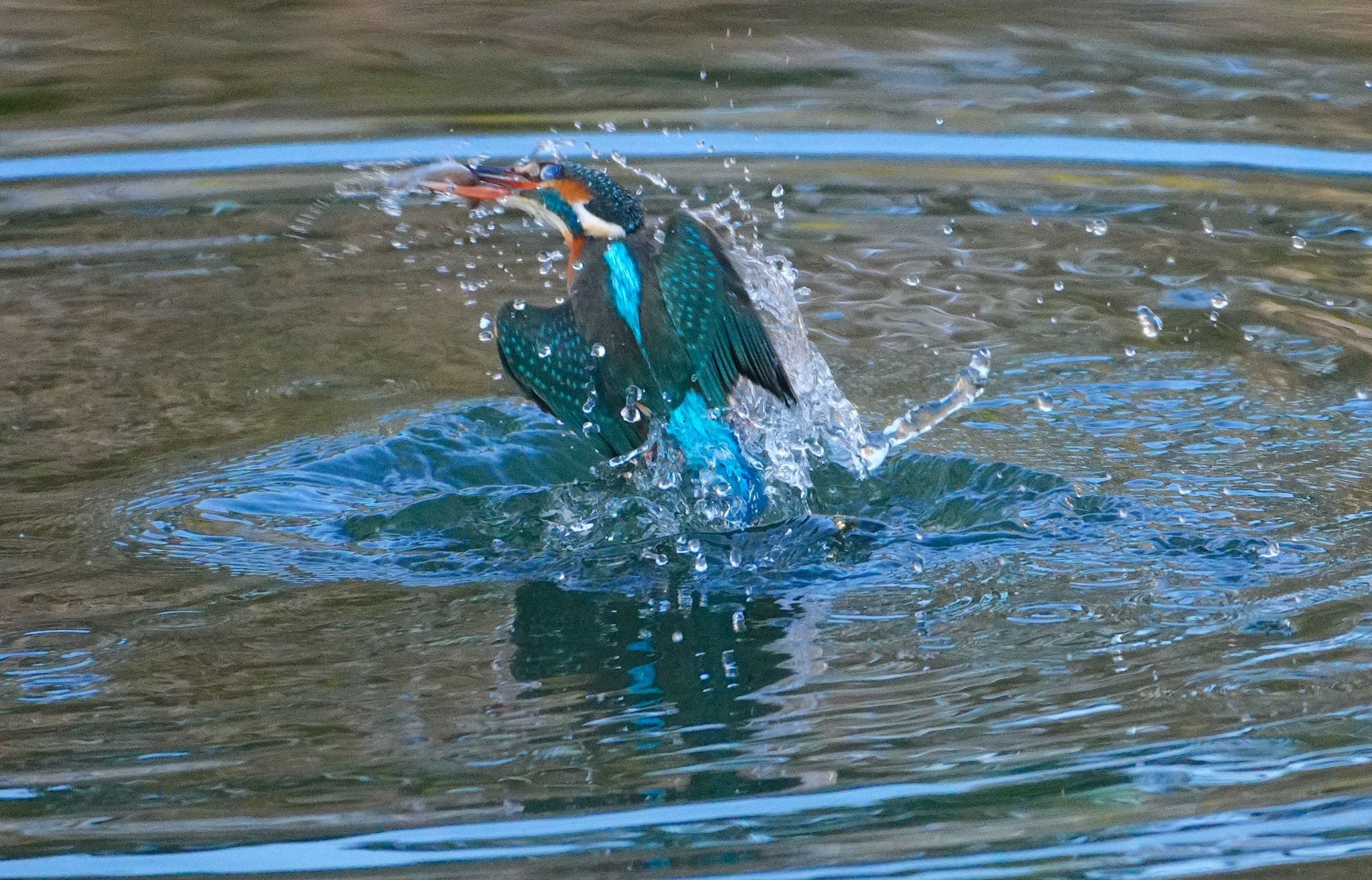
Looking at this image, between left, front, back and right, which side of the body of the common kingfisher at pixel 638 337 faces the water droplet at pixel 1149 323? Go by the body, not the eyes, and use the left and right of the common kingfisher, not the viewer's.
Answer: right

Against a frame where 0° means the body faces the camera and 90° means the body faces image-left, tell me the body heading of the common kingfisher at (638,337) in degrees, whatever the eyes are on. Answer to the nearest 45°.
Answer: approximately 135°
